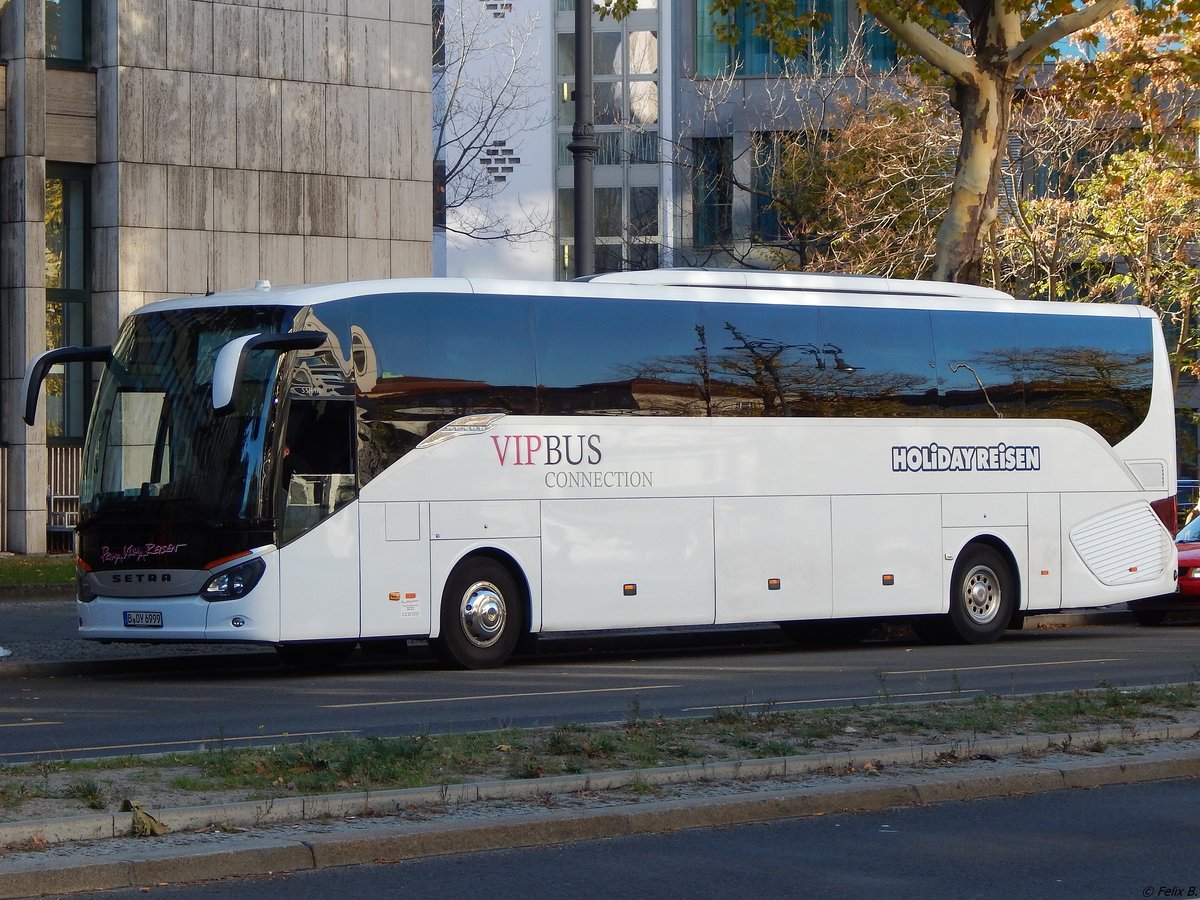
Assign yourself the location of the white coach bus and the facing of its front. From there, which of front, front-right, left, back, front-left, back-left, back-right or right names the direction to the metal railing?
right

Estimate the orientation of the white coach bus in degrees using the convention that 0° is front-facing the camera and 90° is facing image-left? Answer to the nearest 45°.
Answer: approximately 45°
